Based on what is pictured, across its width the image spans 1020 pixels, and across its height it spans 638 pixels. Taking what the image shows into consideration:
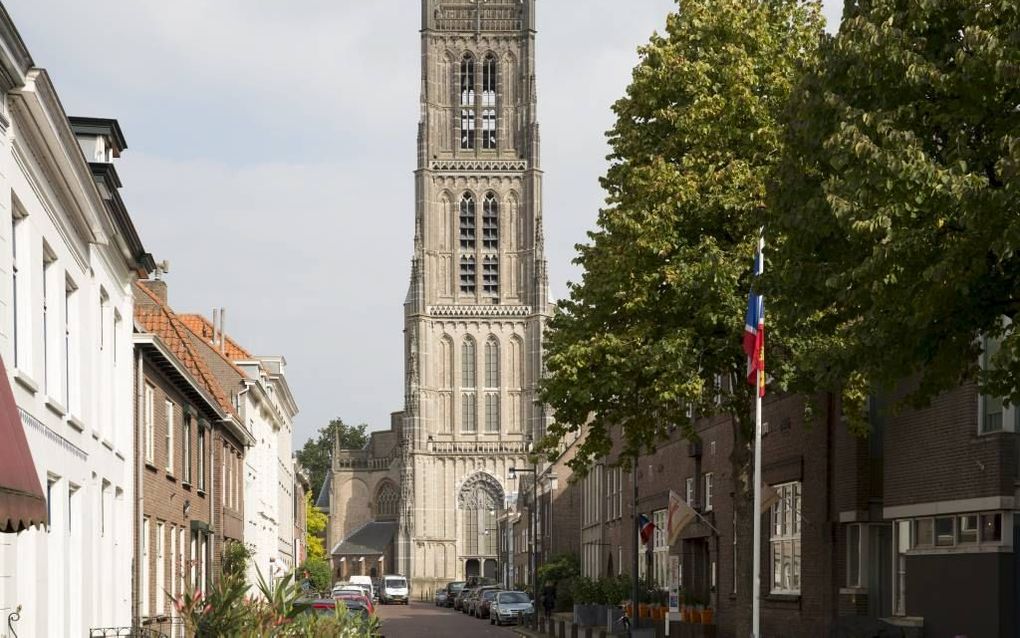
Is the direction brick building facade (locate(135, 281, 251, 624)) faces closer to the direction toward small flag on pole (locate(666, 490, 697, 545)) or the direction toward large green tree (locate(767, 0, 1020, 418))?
the small flag on pole

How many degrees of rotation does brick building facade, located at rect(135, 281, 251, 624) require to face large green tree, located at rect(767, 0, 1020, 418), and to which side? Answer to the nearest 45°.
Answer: approximately 90° to its right

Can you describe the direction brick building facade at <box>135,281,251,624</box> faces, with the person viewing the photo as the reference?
facing to the right of the viewer

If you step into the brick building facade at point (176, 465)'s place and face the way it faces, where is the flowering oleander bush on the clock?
The flowering oleander bush is roughly at 3 o'clock from the brick building facade.
